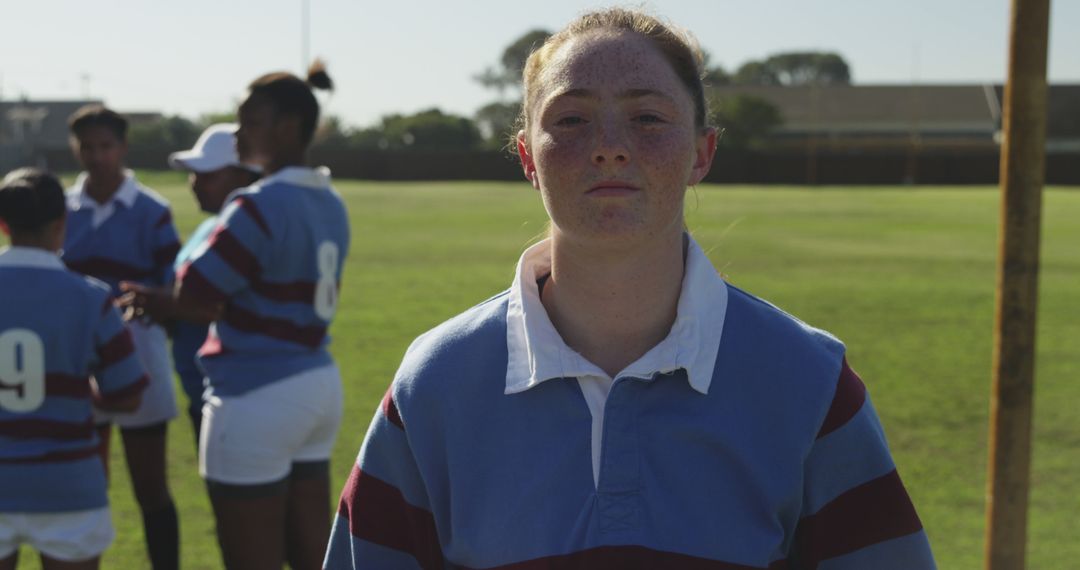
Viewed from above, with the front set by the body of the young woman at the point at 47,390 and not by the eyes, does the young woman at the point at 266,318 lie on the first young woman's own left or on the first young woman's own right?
on the first young woman's own right

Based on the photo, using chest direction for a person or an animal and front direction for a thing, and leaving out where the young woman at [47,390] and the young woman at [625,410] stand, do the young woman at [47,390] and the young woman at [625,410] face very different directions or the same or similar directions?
very different directions

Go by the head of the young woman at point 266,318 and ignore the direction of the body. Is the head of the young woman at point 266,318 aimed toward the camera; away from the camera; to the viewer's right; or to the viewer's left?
to the viewer's left

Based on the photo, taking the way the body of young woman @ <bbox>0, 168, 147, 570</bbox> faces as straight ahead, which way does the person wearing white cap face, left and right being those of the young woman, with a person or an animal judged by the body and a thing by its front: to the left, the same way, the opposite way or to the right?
to the left

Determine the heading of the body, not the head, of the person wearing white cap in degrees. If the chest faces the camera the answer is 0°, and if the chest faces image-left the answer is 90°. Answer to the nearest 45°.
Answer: approximately 90°

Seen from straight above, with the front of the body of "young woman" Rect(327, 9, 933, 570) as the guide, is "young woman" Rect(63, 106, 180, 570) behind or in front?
behind

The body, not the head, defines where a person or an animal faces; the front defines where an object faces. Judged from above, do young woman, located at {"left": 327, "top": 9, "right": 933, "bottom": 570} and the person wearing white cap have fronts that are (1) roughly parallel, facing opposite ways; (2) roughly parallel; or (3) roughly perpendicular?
roughly perpendicular

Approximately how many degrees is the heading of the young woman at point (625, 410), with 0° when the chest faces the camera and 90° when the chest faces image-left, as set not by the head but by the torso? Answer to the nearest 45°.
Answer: approximately 0°

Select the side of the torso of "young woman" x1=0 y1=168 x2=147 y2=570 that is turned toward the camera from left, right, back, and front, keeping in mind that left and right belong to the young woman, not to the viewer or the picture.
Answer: back
